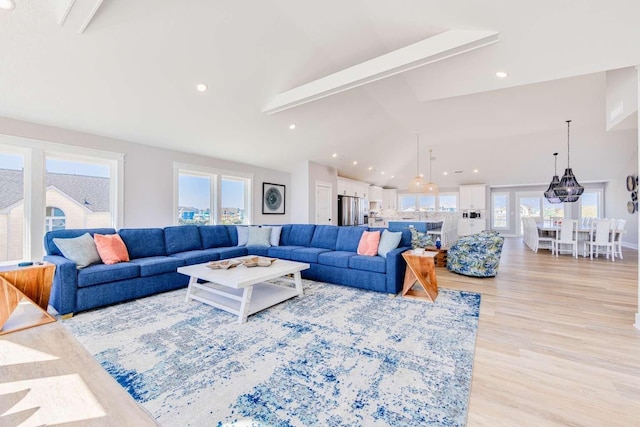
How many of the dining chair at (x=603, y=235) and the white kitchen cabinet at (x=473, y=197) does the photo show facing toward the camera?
1

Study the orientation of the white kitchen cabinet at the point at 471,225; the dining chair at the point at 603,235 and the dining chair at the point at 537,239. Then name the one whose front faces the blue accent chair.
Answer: the white kitchen cabinet

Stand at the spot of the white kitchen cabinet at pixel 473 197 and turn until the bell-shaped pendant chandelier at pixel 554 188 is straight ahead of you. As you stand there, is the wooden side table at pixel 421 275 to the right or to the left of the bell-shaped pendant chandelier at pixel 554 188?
right

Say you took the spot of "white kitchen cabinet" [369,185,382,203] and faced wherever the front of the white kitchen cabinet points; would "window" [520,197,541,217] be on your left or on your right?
on your left

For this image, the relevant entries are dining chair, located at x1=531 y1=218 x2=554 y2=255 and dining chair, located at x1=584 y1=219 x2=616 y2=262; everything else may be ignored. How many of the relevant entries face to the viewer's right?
1

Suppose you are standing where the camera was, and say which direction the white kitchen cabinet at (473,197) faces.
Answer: facing the viewer

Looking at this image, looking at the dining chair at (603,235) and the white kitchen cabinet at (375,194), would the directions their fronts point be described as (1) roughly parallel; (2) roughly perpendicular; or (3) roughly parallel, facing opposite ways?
roughly perpendicular

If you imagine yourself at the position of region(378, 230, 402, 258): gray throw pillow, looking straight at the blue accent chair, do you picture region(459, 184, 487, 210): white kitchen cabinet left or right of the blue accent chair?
left

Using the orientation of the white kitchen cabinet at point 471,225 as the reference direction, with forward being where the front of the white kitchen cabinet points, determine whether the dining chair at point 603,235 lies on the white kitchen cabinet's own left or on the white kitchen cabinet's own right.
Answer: on the white kitchen cabinet's own left

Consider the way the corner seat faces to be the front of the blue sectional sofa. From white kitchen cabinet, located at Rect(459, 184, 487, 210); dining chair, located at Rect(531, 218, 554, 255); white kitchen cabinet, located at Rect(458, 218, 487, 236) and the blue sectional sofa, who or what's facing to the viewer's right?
the dining chair

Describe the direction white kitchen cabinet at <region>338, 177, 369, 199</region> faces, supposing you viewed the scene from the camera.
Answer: facing the viewer and to the right of the viewer

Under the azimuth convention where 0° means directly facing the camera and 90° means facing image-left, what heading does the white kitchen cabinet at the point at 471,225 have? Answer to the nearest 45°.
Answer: approximately 0°

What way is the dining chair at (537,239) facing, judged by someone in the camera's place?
facing to the right of the viewer

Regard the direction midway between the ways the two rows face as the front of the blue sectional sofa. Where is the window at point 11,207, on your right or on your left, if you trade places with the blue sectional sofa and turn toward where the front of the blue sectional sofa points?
on your right

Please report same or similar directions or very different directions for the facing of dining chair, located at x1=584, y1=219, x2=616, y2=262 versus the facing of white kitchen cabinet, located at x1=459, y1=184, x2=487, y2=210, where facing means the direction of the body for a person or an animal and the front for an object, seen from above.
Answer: very different directions
